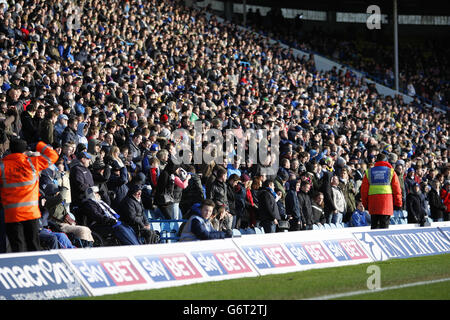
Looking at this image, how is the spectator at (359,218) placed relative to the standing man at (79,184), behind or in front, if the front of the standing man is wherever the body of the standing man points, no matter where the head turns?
in front

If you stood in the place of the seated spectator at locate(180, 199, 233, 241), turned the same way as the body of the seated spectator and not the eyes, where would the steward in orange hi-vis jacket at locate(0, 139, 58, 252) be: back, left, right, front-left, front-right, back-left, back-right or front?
right

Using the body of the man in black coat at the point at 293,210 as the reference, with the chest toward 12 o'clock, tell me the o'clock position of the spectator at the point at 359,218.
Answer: The spectator is roughly at 10 o'clock from the man in black coat.

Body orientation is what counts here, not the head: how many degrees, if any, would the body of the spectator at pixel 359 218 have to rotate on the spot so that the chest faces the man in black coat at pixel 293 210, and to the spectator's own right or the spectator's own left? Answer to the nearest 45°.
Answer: approximately 90° to the spectator's own right

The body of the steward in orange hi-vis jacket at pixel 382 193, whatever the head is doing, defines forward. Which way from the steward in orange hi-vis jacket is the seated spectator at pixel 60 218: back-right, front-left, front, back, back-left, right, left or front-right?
back-left

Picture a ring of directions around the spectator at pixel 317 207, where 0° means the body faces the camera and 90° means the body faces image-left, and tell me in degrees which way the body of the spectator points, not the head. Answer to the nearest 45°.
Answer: approximately 315°

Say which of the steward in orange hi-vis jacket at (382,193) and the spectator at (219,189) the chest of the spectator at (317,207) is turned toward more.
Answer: the steward in orange hi-vis jacket

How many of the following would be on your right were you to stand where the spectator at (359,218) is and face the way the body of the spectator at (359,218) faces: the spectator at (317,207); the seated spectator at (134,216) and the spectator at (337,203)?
3

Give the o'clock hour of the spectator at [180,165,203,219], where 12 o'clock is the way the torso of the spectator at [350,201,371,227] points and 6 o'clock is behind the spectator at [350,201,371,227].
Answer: the spectator at [180,165,203,219] is roughly at 3 o'clock from the spectator at [350,201,371,227].

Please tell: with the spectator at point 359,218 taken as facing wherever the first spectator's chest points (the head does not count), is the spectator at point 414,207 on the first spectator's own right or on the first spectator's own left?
on the first spectator's own left
